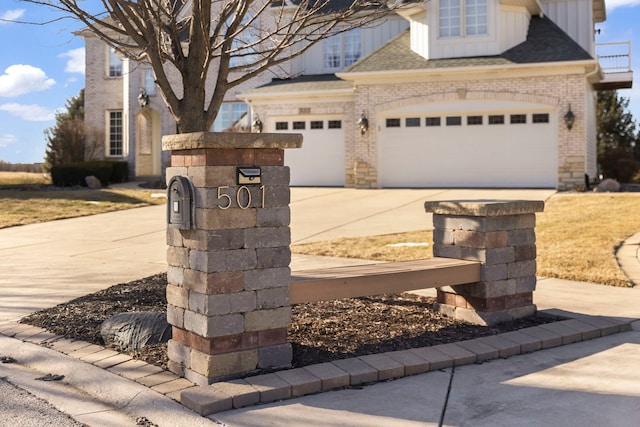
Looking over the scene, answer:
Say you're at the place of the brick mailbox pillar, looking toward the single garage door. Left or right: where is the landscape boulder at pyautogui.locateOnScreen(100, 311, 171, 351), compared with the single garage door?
left

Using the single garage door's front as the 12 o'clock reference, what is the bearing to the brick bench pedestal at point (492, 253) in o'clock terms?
The brick bench pedestal is roughly at 12 o'clock from the single garage door.

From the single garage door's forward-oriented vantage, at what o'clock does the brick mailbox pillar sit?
The brick mailbox pillar is roughly at 12 o'clock from the single garage door.

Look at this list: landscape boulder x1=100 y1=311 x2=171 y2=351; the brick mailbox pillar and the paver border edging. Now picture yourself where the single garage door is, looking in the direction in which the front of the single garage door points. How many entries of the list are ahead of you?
3

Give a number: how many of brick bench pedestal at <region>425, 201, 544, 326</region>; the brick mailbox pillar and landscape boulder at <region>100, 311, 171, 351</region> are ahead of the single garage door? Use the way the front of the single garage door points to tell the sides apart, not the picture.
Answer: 3

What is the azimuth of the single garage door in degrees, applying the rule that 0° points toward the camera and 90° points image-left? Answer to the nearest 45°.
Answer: approximately 0°

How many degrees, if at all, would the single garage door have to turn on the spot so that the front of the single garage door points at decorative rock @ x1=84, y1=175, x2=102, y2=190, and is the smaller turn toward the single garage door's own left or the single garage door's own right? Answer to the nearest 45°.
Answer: approximately 90° to the single garage door's own right

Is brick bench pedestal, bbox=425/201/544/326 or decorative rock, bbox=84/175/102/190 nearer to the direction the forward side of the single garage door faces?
the brick bench pedestal

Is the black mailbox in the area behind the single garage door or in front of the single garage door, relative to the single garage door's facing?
in front

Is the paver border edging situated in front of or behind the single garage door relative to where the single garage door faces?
in front

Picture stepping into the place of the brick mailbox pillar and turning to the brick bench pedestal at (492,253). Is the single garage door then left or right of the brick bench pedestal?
left
